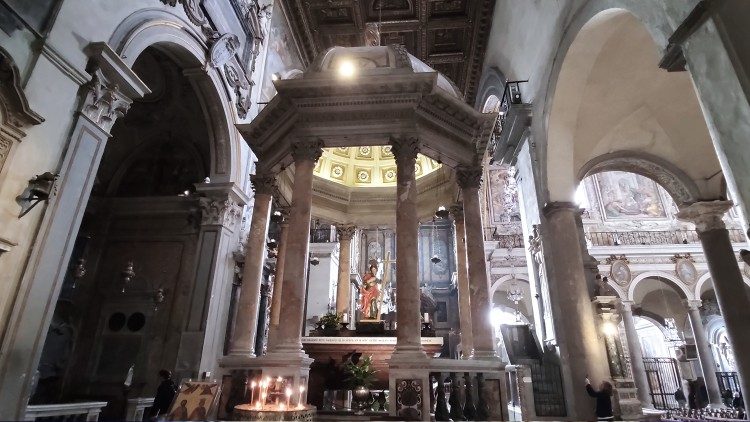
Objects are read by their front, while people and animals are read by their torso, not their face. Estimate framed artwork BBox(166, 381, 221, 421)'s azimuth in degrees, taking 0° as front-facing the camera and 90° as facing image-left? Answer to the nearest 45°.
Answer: approximately 0°

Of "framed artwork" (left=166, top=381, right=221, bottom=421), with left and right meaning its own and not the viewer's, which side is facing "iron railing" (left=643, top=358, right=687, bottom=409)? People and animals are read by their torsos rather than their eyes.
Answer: left

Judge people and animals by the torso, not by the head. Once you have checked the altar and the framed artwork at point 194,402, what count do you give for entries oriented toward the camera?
2

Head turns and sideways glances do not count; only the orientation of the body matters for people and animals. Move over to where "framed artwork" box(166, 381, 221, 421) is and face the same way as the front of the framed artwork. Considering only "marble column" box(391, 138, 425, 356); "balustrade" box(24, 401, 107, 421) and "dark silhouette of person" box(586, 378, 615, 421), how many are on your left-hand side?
2

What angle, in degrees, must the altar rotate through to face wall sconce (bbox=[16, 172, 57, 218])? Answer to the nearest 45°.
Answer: approximately 45° to its right

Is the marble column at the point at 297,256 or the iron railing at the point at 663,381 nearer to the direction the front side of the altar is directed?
the marble column

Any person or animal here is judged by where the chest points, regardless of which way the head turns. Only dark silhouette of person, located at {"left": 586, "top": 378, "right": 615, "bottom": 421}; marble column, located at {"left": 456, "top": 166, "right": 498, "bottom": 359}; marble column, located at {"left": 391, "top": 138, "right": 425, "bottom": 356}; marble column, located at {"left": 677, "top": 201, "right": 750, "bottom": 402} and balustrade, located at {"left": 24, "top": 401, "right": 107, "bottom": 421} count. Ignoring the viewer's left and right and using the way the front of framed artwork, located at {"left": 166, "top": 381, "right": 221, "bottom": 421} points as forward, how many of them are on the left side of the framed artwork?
4
